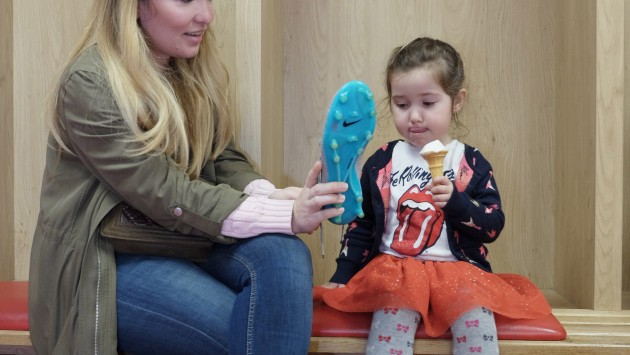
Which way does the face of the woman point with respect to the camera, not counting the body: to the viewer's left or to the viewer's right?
to the viewer's right

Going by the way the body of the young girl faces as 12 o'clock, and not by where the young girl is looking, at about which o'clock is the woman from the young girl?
The woman is roughly at 2 o'clock from the young girl.

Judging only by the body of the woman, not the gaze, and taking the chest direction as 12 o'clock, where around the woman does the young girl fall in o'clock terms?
The young girl is roughly at 10 o'clock from the woman.

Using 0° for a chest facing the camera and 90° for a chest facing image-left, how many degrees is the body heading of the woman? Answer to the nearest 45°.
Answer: approximately 315°

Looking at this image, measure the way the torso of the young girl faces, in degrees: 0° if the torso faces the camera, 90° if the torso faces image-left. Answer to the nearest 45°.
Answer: approximately 0°
